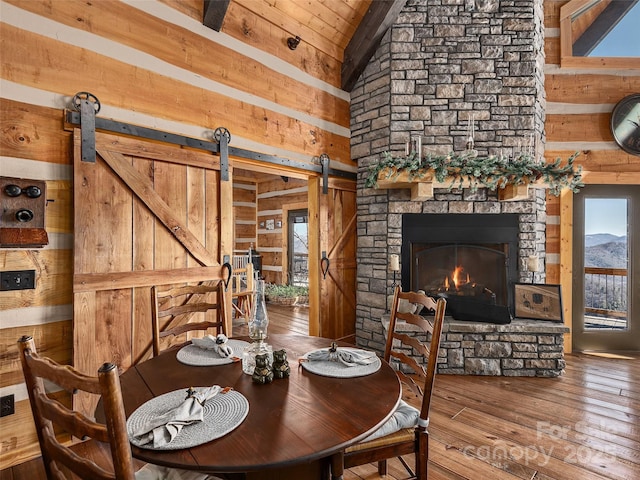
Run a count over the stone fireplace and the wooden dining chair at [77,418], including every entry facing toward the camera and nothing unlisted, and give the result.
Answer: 1

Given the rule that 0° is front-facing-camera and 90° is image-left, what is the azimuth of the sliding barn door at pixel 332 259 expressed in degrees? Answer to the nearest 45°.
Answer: approximately 315°

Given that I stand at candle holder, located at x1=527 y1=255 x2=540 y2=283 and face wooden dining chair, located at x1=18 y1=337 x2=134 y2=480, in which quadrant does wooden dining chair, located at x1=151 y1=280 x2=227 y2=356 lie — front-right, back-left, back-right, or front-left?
front-right

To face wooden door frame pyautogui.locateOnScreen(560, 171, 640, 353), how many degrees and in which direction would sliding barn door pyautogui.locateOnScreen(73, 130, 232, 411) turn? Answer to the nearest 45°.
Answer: approximately 45° to its left

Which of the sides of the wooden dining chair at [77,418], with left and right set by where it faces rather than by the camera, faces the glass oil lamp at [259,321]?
front

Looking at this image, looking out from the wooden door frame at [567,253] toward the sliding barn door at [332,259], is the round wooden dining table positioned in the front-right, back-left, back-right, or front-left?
front-left

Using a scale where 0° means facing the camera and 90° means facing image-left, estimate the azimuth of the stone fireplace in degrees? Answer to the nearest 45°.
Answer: approximately 0°

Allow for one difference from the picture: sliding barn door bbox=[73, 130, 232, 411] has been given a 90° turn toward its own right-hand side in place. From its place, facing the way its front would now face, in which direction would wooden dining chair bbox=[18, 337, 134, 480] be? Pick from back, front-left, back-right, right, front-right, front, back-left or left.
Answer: front-left

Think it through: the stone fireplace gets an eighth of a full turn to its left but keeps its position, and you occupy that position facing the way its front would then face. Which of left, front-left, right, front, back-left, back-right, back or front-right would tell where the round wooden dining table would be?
front-right

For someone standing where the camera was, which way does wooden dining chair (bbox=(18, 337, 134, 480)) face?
facing away from the viewer and to the right of the viewer

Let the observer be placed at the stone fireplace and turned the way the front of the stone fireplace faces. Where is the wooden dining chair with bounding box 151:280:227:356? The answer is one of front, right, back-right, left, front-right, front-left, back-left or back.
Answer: front-right

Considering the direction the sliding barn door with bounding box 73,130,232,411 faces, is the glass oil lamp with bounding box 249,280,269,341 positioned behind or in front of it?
in front

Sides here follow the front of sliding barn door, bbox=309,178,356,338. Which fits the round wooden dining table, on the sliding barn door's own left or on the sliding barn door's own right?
on the sliding barn door's own right

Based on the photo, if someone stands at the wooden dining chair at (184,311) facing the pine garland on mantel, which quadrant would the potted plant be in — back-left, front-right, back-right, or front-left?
front-left
